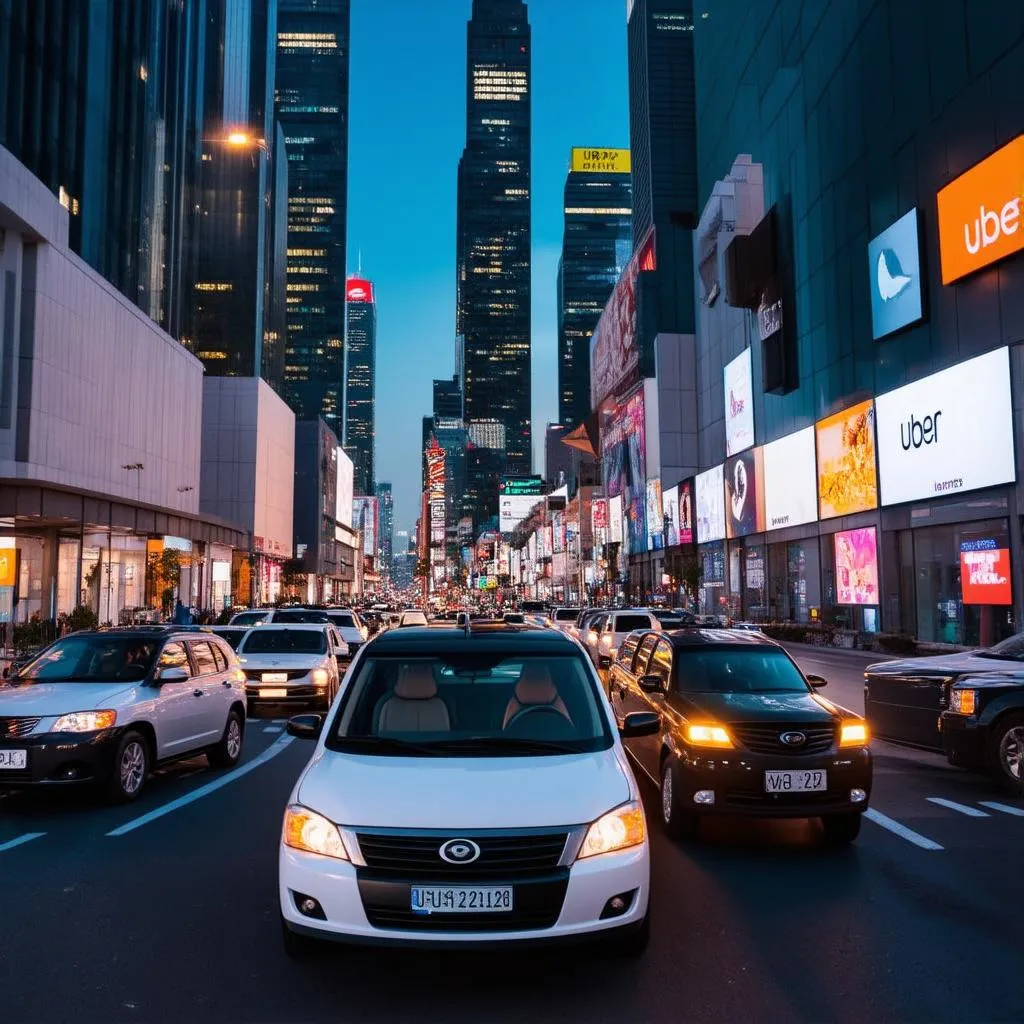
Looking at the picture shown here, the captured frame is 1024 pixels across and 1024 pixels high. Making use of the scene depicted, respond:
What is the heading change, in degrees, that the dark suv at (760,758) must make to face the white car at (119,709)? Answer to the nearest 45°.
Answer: approximately 135° to its right

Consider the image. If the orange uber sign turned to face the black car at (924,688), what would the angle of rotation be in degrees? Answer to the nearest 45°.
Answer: approximately 45° to its left

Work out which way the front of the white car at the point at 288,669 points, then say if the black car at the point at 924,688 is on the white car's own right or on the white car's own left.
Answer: on the white car's own left

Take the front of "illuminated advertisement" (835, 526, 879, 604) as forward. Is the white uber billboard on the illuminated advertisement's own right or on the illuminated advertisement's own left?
on the illuminated advertisement's own left

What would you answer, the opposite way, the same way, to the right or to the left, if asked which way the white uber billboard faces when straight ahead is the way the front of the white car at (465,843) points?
to the right

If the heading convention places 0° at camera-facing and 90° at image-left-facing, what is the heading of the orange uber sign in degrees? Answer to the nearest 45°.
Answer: approximately 45°

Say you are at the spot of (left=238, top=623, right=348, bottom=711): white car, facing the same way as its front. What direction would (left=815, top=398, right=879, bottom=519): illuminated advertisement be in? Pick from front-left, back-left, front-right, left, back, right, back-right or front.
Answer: back
